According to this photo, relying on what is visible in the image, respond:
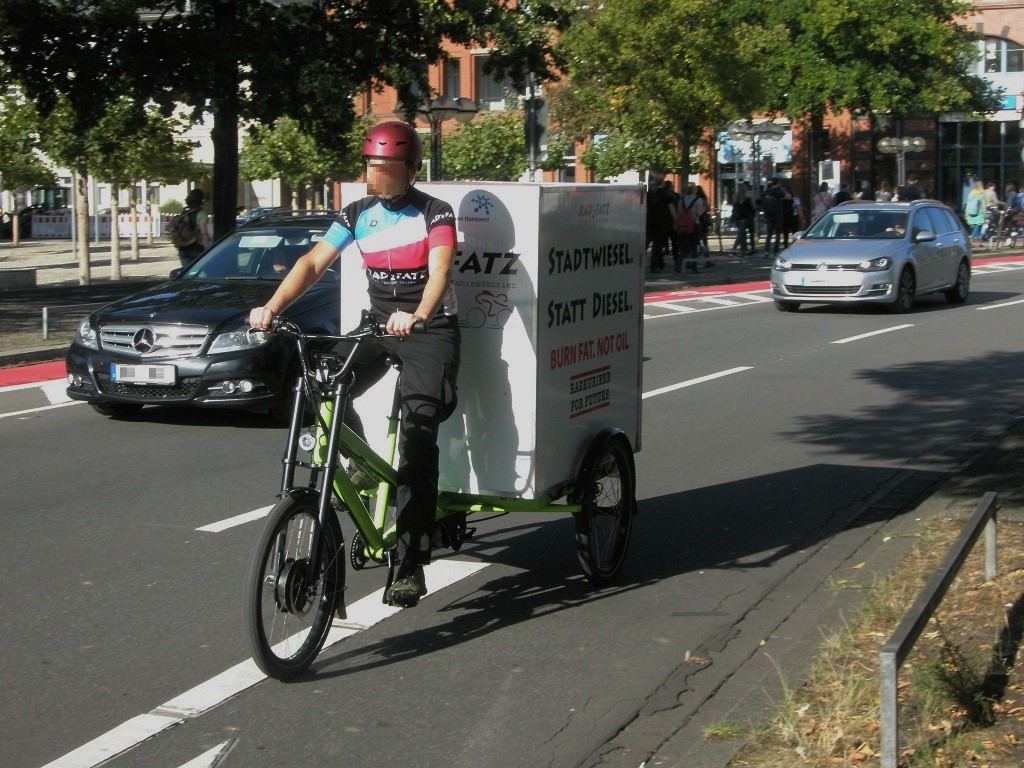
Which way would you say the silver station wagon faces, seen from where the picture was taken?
facing the viewer and to the left of the viewer

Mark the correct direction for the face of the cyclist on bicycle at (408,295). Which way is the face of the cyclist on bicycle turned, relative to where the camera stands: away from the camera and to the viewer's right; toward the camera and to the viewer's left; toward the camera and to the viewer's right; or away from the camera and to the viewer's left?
toward the camera and to the viewer's left

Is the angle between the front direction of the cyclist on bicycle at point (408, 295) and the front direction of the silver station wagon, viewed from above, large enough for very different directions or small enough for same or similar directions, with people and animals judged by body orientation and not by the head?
same or similar directions

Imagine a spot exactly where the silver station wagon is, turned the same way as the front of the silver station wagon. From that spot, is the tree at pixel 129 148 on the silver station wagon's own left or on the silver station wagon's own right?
on the silver station wagon's own right

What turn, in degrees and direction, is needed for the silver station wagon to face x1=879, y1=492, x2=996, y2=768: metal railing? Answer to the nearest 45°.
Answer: approximately 45° to its left

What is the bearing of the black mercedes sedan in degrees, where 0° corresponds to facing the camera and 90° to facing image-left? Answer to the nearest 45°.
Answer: approximately 45°

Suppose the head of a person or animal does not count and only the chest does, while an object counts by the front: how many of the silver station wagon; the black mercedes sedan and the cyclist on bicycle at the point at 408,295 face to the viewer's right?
0

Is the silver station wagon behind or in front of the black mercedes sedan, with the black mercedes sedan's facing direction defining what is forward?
behind

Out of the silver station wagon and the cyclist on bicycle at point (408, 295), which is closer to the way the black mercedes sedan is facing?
the cyclist on bicycle

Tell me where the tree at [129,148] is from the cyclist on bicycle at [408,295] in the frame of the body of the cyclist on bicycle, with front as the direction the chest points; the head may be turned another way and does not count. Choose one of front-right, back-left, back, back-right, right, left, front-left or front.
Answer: back-right

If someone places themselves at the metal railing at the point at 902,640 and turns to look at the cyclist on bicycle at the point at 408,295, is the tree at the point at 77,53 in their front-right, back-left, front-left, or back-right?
front-right

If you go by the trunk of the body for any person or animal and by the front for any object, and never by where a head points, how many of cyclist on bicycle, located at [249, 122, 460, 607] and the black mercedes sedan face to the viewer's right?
0

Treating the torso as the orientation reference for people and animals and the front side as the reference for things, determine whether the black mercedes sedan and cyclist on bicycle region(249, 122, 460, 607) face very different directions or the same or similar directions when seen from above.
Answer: same or similar directions

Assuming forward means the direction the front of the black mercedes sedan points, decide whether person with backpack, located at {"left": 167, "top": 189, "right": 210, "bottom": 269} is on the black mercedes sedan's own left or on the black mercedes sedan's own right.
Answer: on the black mercedes sedan's own right

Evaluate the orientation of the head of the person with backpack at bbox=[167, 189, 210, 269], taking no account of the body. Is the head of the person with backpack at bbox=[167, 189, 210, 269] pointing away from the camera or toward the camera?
away from the camera
